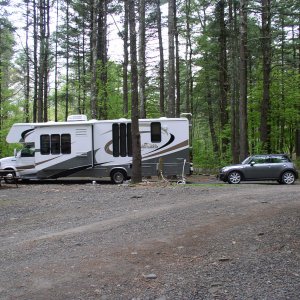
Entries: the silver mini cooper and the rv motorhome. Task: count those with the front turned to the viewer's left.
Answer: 2

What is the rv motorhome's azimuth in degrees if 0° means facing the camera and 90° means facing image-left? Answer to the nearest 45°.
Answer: approximately 90°

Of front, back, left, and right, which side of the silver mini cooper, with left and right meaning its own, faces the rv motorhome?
front

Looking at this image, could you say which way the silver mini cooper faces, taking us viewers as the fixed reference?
facing to the left of the viewer

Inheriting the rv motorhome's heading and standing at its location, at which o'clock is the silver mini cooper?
The silver mini cooper is roughly at 6 o'clock from the rv motorhome.
